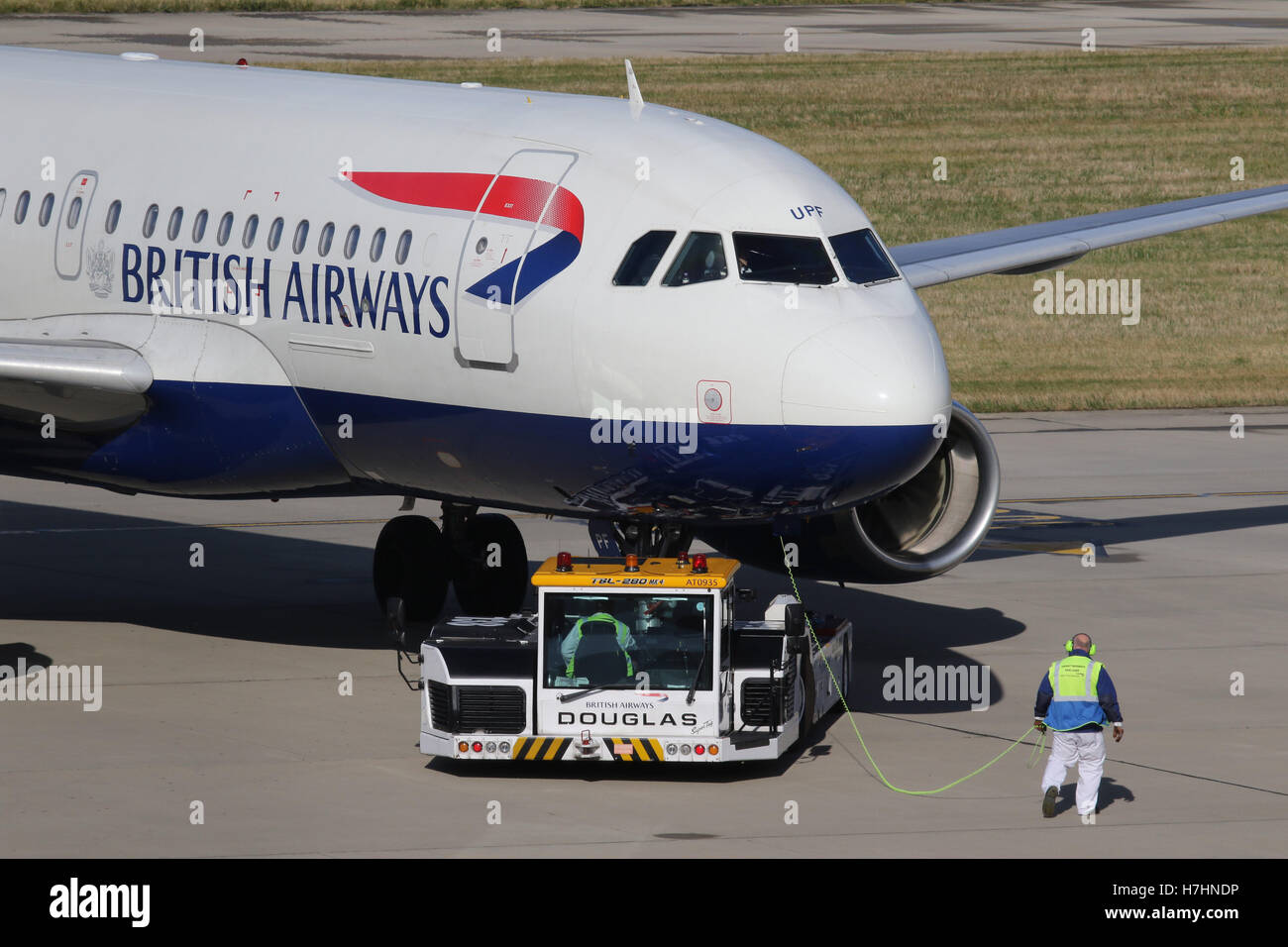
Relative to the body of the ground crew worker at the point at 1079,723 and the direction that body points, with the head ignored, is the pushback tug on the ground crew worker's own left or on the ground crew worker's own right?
on the ground crew worker's own left

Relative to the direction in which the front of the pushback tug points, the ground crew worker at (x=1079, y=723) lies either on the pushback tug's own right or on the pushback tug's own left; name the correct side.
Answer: on the pushback tug's own left

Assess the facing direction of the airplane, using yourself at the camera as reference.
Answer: facing the viewer and to the right of the viewer

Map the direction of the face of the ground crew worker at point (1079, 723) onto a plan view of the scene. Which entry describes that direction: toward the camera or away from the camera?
away from the camera

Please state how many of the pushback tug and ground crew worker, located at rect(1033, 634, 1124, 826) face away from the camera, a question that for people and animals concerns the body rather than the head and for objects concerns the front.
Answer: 1

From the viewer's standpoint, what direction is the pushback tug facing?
toward the camera

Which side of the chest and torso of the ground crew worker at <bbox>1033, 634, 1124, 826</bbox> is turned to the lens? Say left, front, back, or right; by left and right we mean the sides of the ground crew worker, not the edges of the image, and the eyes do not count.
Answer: back
